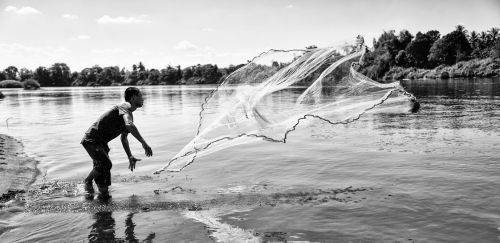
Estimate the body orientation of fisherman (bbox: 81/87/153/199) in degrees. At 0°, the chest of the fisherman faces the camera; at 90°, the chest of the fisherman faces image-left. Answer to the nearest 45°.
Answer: approximately 270°

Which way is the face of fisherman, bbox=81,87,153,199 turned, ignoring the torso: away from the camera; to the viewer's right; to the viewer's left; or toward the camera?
to the viewer's right
